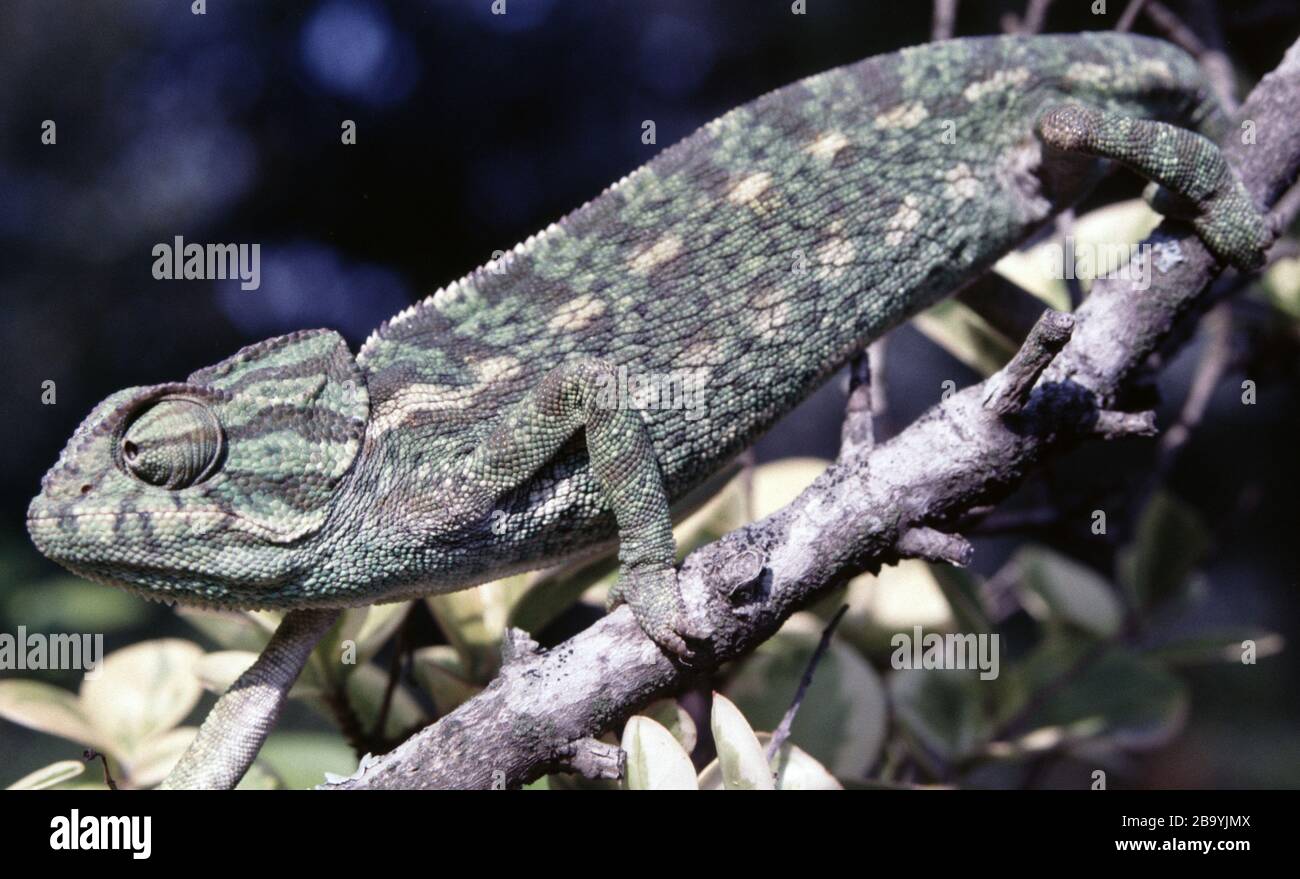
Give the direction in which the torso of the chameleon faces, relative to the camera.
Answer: to the viewer's left

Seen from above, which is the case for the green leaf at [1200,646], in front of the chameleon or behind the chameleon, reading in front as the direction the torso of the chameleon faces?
behind
